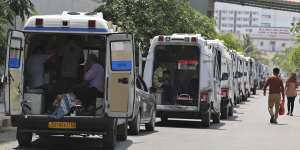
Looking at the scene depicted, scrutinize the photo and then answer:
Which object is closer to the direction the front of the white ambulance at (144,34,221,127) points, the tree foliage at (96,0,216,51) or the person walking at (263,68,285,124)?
the tree foliage

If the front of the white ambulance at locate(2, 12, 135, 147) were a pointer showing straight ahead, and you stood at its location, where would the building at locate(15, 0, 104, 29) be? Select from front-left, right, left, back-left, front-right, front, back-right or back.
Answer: front

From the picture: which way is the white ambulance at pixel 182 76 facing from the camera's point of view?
away from the camera

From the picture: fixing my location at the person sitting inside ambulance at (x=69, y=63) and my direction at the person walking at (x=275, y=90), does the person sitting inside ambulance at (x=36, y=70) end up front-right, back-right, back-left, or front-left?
back-left

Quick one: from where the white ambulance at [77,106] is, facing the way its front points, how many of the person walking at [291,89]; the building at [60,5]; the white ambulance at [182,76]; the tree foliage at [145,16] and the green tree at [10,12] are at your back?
0

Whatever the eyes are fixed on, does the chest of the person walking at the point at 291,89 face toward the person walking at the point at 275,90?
no

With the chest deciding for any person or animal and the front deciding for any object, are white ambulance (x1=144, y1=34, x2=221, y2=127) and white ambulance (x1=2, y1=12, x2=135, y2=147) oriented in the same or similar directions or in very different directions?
same or similar directions

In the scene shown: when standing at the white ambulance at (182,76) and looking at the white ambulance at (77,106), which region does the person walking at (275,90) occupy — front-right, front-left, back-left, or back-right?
back-left

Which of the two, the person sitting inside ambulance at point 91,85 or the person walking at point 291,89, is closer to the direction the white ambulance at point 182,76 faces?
the person walking

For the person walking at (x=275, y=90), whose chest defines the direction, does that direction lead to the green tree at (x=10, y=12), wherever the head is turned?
no

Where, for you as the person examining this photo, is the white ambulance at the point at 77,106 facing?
facing away from the viewer
